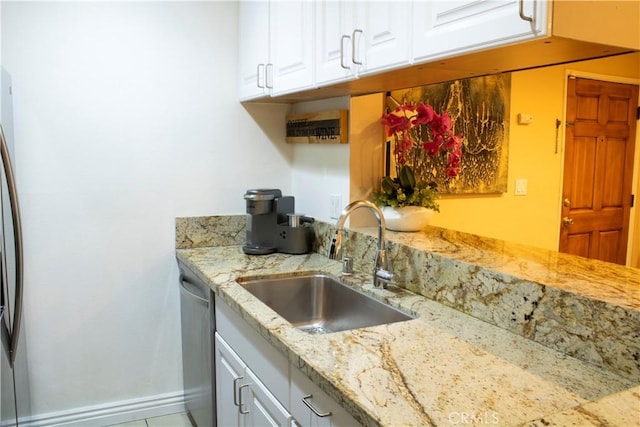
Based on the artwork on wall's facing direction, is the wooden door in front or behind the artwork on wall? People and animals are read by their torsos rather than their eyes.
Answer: behind

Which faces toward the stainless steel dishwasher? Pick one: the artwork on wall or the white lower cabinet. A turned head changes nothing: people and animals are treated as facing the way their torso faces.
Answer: the artwork on wall

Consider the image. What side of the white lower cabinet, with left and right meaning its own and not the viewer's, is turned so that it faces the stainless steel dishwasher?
right

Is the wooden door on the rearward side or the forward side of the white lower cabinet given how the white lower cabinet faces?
on the rearward side

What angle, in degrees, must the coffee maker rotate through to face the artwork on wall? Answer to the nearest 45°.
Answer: approximately 135° to its left

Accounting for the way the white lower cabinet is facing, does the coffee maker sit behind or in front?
behind
